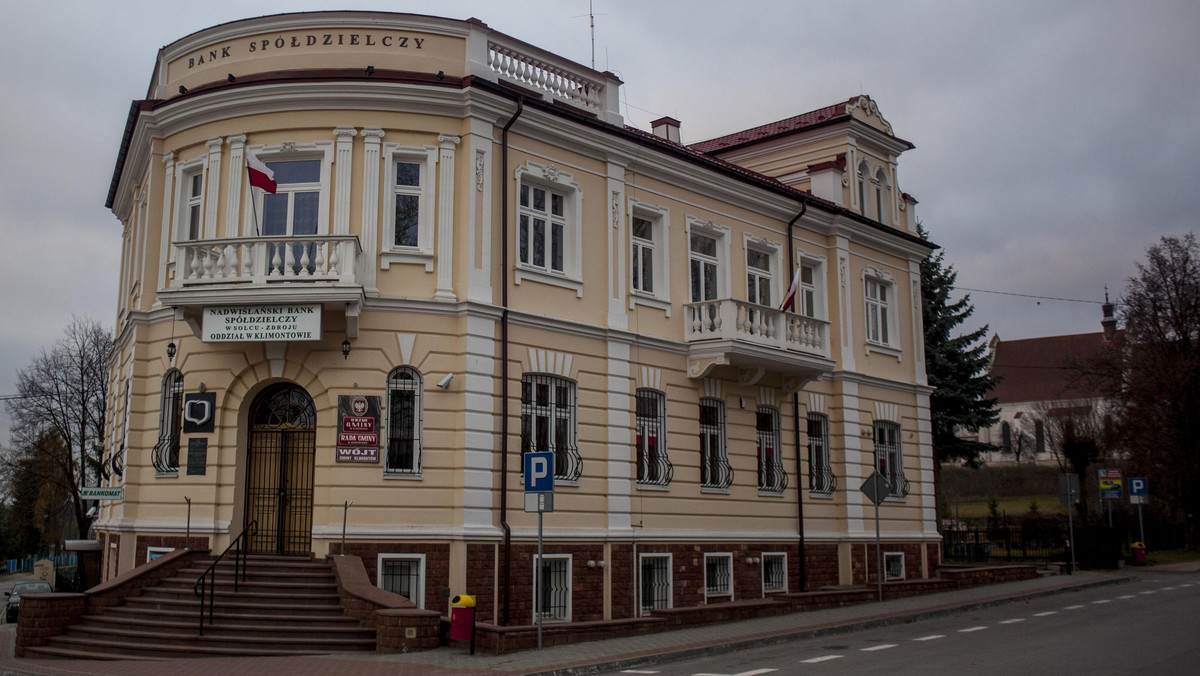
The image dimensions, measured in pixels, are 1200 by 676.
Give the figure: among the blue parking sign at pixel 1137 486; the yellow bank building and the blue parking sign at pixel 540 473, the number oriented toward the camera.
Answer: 3

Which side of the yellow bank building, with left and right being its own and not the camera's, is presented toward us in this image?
front

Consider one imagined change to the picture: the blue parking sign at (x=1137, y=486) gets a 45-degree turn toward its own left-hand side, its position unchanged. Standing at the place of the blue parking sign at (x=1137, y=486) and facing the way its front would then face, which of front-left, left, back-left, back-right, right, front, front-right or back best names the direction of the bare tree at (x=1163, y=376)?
back-left

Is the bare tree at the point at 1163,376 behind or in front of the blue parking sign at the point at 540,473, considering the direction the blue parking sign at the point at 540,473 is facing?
behind

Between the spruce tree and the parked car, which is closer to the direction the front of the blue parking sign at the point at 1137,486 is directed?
the parked car

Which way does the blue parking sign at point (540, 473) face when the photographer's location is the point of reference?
facing the viewer

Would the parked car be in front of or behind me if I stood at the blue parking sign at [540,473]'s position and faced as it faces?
behind

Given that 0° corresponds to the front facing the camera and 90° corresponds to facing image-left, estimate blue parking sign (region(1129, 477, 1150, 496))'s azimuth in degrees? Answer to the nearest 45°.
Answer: approximately 0°
